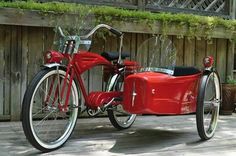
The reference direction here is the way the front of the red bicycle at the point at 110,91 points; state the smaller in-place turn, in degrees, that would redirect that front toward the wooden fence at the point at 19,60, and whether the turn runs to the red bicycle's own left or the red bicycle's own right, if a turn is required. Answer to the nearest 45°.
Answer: approximately 90° to the red bicycle's own right

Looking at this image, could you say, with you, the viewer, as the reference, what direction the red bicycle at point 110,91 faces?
facing the viewer and to the left of the viewer

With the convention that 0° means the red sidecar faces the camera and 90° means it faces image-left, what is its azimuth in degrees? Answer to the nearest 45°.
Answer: approximately 45°
